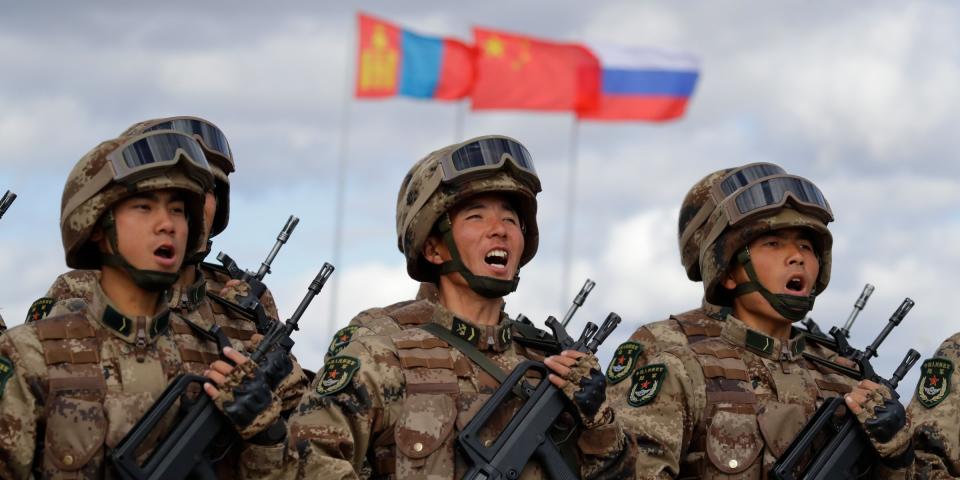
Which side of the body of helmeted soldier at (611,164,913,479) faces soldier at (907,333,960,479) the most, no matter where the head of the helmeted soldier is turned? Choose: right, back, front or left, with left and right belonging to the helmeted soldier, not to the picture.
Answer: left

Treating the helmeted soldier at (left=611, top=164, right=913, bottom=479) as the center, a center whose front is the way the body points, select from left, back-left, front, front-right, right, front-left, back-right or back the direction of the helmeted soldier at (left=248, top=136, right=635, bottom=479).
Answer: right

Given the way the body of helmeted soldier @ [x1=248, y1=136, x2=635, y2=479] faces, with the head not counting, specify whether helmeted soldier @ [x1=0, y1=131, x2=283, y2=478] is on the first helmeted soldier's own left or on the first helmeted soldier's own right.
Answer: on the first helmeted soldier's own right

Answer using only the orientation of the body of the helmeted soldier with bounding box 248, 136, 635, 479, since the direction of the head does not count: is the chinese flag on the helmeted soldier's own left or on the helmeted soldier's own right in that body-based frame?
on the helmeted soldier's own left

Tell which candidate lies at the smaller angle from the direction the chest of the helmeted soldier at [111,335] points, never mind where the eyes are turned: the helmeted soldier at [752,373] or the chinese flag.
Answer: the helmeted soldier

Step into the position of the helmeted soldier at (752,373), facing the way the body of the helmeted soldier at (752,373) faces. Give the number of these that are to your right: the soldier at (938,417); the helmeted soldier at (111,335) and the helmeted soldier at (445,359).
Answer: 2

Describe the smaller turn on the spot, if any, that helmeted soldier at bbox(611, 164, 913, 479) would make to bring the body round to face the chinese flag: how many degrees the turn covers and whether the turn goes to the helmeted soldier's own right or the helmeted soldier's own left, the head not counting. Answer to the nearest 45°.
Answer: approximately 135° to the helmeted soldier's own left

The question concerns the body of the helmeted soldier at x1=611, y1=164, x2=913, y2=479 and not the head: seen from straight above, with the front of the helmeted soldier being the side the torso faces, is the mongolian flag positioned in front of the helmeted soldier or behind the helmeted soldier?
behind

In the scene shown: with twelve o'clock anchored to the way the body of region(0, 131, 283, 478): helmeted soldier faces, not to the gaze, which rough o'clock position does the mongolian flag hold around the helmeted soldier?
The mongolian flag is roughly at 8 o'clock from the helmeted soldier.

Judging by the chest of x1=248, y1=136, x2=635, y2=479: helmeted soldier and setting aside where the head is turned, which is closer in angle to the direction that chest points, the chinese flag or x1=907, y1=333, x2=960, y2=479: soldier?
the soldier

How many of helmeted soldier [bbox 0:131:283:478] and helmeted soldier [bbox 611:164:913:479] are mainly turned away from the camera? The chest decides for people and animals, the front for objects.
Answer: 0

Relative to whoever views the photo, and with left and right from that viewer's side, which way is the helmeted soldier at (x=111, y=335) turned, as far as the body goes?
facing the viewer and to the right of the viewer
